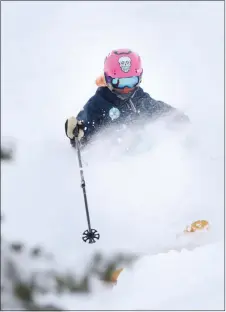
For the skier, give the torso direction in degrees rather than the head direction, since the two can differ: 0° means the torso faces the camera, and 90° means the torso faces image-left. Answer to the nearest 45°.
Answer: approximately 0°
